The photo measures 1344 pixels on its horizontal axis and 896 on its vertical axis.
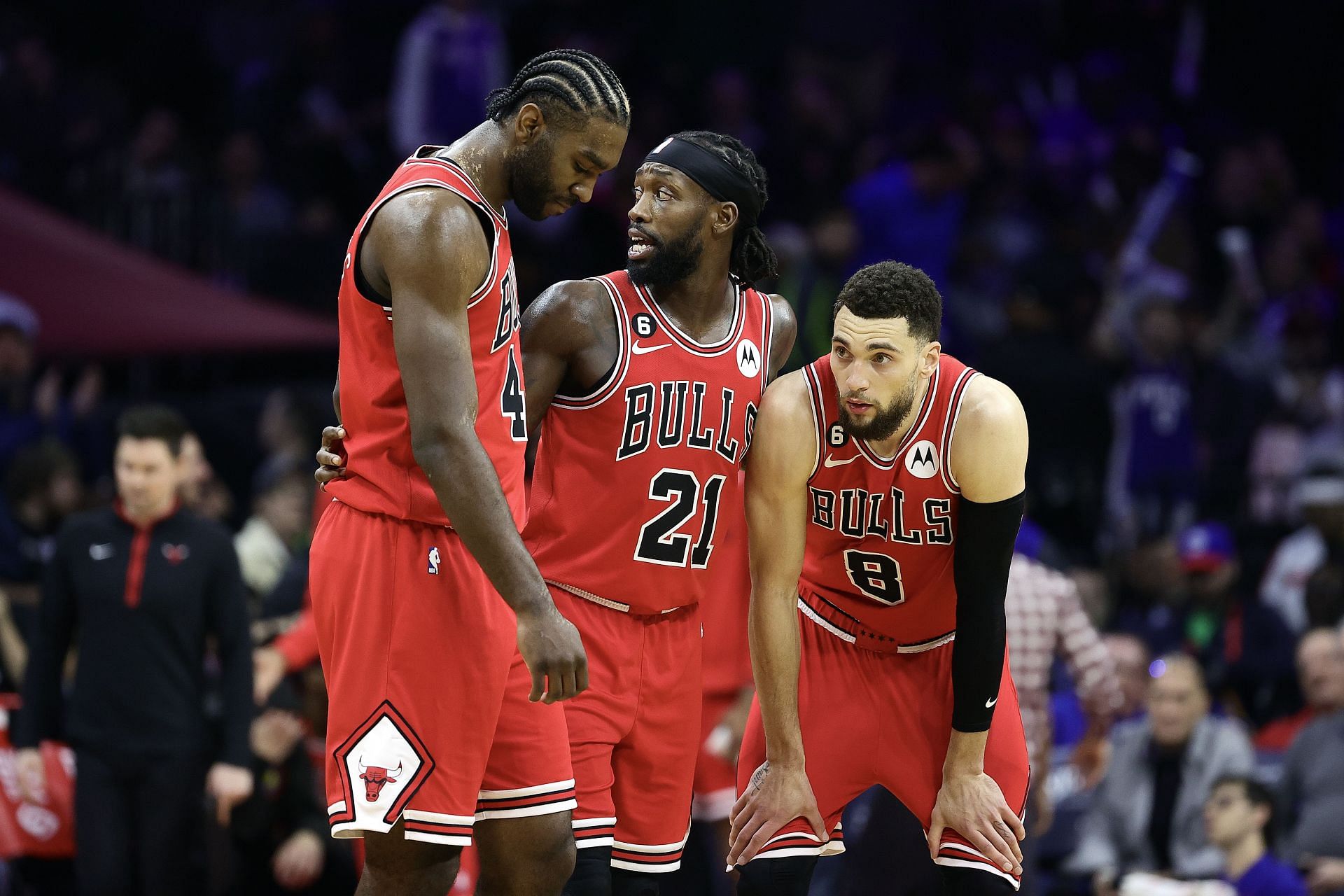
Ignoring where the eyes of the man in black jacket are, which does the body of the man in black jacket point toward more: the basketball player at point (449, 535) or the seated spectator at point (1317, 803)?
the basketball player

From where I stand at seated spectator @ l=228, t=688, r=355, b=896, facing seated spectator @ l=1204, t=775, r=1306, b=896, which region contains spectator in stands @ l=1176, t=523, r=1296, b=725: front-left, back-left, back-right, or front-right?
front-left

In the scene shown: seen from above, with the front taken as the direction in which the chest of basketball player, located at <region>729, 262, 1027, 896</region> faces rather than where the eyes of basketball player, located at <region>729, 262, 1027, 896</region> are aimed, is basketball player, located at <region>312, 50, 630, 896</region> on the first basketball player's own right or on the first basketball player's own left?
on the first basketball player's own right

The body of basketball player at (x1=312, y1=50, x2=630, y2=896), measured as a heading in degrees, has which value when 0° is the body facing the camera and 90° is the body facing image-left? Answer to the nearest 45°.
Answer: approximately 270°

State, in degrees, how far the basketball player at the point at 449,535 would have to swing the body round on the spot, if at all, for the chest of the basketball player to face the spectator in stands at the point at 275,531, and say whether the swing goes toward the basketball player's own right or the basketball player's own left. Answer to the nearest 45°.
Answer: approximately 90° to the basketball player's own left

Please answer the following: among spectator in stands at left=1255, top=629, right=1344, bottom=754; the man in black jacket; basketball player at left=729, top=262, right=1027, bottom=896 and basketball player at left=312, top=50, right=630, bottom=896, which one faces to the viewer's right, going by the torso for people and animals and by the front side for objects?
basketball player at left=312, top=50, right=630, bottom=896

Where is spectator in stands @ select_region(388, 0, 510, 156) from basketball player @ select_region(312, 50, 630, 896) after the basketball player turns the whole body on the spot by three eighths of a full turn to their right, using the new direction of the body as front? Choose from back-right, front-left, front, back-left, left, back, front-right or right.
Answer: back-right

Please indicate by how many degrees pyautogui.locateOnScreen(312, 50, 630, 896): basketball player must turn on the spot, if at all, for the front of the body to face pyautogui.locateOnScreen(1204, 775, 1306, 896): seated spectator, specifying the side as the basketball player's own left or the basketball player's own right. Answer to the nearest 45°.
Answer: approximately 45° to the basketball player's own left

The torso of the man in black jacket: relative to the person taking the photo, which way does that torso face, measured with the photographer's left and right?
facing the viewer

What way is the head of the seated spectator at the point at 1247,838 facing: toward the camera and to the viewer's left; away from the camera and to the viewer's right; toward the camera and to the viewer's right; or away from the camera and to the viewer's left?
toward the camera and to the viewer's left

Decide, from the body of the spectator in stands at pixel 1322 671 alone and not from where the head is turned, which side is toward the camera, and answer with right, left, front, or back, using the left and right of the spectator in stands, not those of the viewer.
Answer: front

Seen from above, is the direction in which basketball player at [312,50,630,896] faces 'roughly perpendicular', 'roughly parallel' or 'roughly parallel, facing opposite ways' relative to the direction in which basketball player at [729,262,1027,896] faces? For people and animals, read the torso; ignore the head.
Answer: roughly perpendicular

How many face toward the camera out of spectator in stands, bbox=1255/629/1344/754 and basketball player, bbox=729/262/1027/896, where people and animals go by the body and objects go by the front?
2

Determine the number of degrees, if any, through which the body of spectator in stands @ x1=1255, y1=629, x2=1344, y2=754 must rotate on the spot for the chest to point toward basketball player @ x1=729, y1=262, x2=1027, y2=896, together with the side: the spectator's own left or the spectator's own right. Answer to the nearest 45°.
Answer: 0° — they already face them

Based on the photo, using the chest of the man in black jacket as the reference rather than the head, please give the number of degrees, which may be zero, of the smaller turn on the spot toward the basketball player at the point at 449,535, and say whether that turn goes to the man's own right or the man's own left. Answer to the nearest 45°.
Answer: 0° — they already face them

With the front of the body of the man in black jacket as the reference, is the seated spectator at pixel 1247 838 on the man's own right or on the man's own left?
on the man's own left
